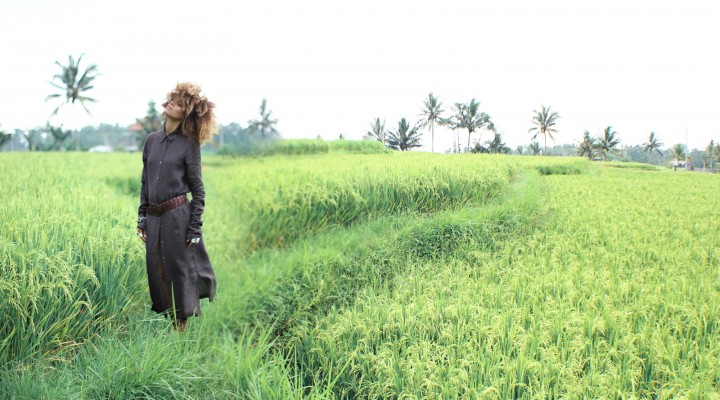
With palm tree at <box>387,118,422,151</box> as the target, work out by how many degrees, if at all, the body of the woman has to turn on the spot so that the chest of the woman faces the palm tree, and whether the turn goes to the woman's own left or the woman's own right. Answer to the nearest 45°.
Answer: approximately 180°

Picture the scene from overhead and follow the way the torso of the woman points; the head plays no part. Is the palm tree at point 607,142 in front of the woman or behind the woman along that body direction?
behind

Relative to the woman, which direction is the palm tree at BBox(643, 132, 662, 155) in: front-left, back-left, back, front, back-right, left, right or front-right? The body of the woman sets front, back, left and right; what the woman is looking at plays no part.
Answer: back-left

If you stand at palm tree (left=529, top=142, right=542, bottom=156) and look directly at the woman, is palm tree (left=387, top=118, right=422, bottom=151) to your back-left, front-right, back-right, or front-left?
front-right

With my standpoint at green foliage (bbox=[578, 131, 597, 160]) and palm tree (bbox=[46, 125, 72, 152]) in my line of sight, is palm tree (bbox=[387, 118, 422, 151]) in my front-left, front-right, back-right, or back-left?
front-left

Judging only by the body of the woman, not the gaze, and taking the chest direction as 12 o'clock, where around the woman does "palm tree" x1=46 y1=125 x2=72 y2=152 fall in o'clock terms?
The palm tree is roughly at 4 o'clock from the woman.
